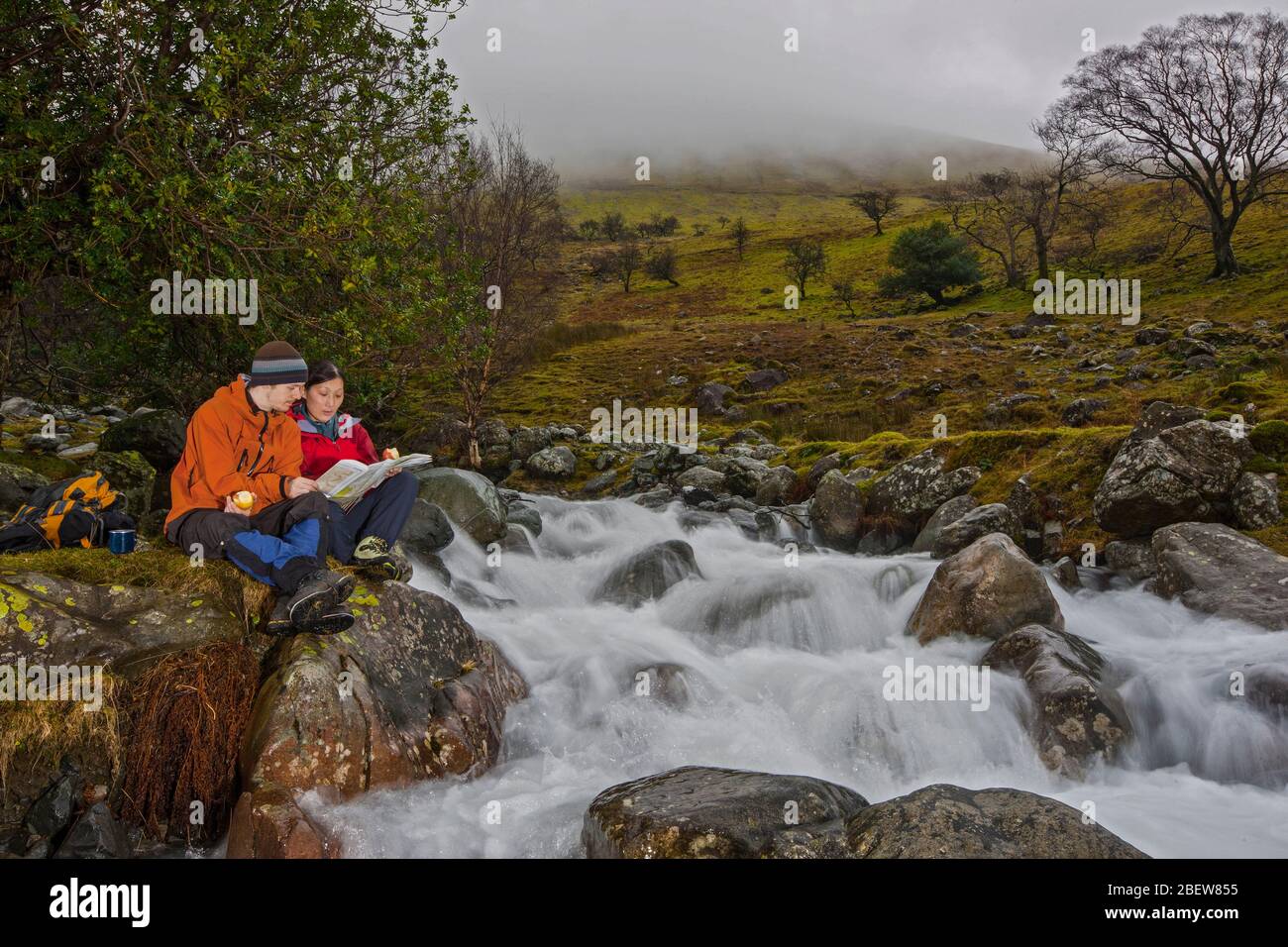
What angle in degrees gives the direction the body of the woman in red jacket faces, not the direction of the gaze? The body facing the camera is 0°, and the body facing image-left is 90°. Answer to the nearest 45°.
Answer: approximately 315°

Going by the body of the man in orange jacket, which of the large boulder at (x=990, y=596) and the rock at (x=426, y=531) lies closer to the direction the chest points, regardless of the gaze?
the large boulder

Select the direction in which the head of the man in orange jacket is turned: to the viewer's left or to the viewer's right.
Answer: to the viewer's right

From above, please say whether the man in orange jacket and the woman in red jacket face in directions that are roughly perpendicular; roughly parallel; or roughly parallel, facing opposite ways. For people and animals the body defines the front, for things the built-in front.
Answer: roughly parallel

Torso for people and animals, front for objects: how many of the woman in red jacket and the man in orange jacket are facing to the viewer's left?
0

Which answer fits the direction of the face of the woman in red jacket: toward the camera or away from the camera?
toward the camera

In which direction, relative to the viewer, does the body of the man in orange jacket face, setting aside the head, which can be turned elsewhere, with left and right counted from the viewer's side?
facing the viewer and to the right of the viewer
